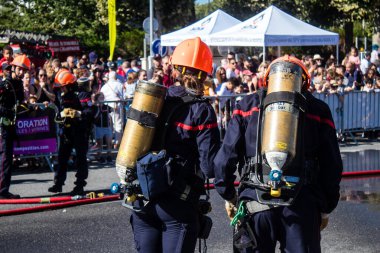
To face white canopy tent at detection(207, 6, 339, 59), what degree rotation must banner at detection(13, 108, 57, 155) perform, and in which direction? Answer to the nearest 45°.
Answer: approximately 135° to its left

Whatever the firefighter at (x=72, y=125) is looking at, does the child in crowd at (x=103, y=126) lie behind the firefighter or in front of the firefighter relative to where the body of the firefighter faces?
behind

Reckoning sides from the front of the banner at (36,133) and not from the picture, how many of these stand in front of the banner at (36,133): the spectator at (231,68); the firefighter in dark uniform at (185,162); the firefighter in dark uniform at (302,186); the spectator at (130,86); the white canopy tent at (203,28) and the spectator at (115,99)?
2

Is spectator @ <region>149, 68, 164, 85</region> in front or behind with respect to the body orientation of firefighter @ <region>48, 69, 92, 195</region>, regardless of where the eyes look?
behind

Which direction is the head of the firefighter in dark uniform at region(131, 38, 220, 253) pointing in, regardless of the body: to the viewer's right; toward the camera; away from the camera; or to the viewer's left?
away from the camera

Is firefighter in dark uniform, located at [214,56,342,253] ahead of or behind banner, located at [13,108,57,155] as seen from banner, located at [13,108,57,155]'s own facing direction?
ahead

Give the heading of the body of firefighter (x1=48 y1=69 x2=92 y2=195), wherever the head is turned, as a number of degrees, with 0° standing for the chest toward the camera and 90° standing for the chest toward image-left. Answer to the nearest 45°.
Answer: approximately 45°

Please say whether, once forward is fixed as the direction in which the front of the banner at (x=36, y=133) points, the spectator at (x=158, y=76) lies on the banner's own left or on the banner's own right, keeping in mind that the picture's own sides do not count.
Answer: on the banner's own left

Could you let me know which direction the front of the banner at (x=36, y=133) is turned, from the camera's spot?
facing the viewer

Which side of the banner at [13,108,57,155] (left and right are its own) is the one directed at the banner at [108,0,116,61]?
back

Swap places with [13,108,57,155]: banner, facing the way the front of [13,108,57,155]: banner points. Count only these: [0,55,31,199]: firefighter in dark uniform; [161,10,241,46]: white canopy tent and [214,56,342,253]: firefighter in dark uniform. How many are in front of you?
2
